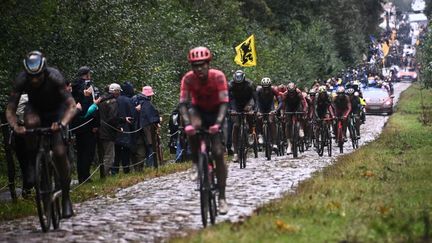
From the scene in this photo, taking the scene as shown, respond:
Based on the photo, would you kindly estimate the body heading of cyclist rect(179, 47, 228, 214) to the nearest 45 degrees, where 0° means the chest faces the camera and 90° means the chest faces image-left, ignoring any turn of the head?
approximately 0°

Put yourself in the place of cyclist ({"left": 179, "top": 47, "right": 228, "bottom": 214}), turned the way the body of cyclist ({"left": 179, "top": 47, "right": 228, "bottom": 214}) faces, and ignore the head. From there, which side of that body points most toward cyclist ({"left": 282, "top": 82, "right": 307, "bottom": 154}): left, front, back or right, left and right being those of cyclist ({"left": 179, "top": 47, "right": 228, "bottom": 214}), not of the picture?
back

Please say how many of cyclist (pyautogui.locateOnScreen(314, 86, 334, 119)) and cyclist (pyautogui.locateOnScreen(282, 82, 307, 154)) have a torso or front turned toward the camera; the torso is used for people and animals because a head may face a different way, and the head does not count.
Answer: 2

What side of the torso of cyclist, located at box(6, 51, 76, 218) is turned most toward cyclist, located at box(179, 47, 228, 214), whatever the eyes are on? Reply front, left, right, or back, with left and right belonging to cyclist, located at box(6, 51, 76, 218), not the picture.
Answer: left

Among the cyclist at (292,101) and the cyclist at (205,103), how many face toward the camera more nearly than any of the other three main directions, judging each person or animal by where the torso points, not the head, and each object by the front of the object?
2

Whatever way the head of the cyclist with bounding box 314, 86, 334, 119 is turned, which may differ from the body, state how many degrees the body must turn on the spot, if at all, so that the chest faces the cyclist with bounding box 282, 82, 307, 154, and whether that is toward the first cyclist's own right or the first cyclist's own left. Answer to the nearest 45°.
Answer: approximately 45° to the first cyclist's own right

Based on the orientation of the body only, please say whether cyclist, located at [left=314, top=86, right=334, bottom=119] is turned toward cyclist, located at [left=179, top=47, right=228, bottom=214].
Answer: yes
